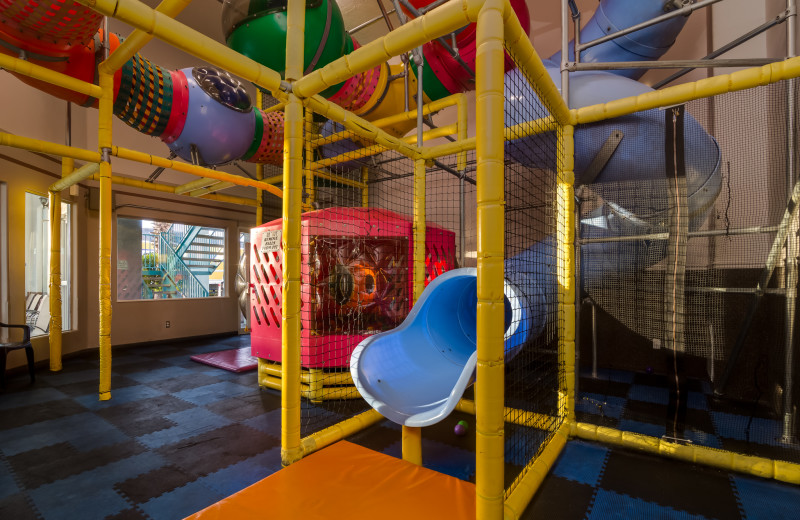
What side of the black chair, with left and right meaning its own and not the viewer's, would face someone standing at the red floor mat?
front

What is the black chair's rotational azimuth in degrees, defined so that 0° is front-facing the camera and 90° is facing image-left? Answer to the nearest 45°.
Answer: approximately 270°

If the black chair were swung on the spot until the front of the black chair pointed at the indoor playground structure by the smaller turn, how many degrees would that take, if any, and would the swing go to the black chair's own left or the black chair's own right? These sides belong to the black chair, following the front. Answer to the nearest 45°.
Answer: approximately 45° to the black chair's own right

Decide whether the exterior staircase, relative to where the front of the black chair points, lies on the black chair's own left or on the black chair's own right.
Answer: on the black chair's own left
